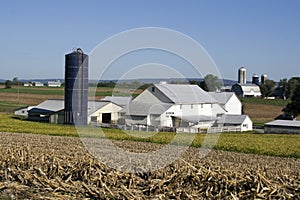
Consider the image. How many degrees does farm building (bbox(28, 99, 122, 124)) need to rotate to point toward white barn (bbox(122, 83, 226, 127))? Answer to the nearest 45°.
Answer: approximately 45° to its left

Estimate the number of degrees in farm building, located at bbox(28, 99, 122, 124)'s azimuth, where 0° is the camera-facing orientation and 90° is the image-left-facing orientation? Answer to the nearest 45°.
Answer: approximately 315°

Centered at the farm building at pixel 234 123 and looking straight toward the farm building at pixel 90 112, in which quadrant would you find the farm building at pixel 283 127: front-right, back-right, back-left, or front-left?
back-left

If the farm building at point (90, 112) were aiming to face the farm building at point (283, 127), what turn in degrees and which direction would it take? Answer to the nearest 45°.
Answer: approximately 45° to its left
